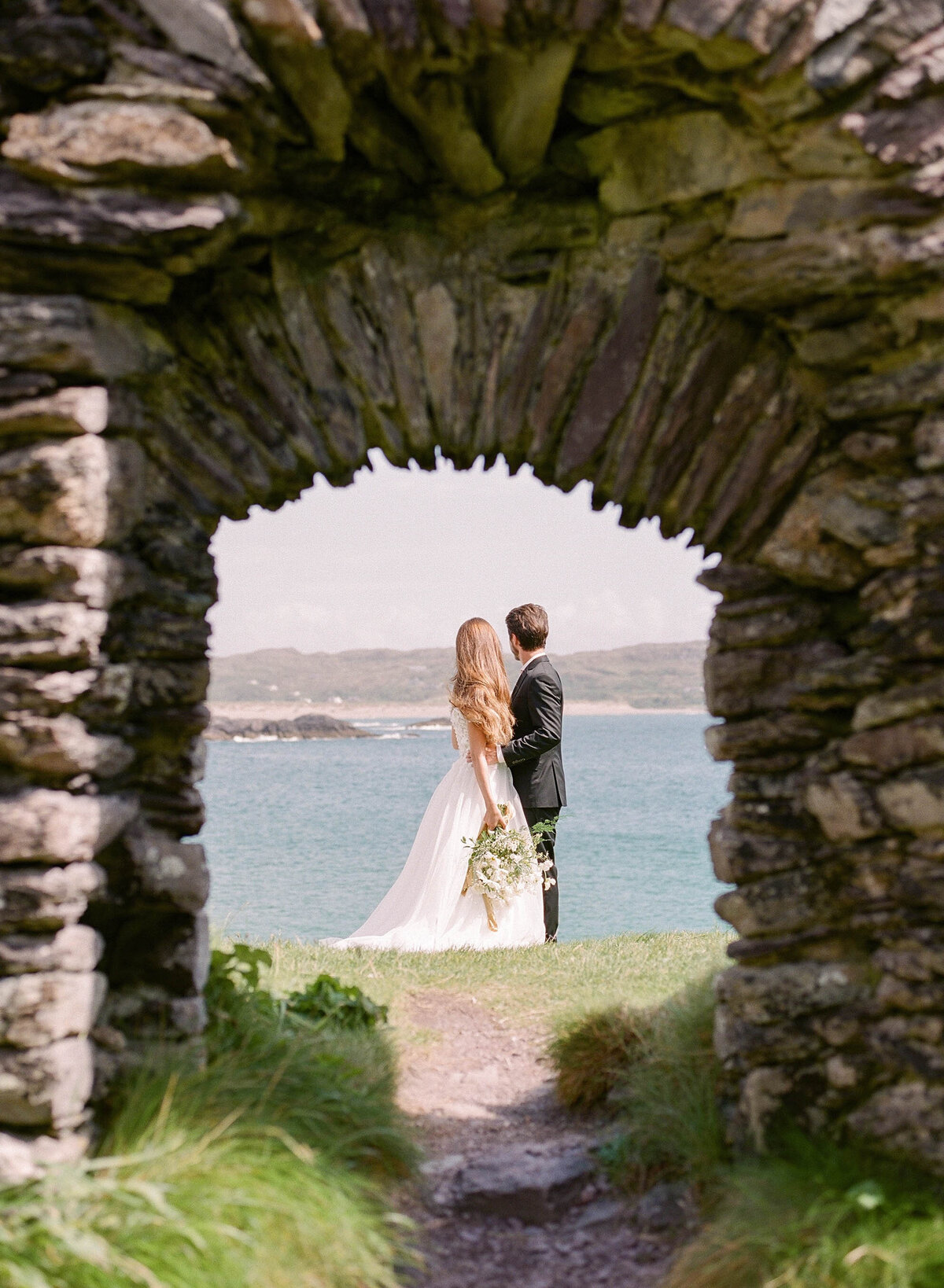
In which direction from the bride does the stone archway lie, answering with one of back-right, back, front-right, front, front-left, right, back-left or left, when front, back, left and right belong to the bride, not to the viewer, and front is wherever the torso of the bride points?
back-right

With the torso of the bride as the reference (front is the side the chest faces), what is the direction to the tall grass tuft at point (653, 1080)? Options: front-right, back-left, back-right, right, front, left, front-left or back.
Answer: back-right

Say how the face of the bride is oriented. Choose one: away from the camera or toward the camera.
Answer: away from the camera

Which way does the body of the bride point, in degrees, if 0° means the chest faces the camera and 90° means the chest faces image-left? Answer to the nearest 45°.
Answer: approximately 225°

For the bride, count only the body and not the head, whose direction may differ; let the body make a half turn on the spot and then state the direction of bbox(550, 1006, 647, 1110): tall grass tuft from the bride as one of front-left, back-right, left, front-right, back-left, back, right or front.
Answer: front-left

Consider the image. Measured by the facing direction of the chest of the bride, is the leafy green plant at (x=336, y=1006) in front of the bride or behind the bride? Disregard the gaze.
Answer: behind

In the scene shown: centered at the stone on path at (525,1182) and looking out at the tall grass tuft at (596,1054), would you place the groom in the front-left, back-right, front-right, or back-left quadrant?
front-left

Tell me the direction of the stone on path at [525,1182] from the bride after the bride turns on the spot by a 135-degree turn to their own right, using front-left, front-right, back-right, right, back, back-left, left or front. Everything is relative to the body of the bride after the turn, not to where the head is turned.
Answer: front
